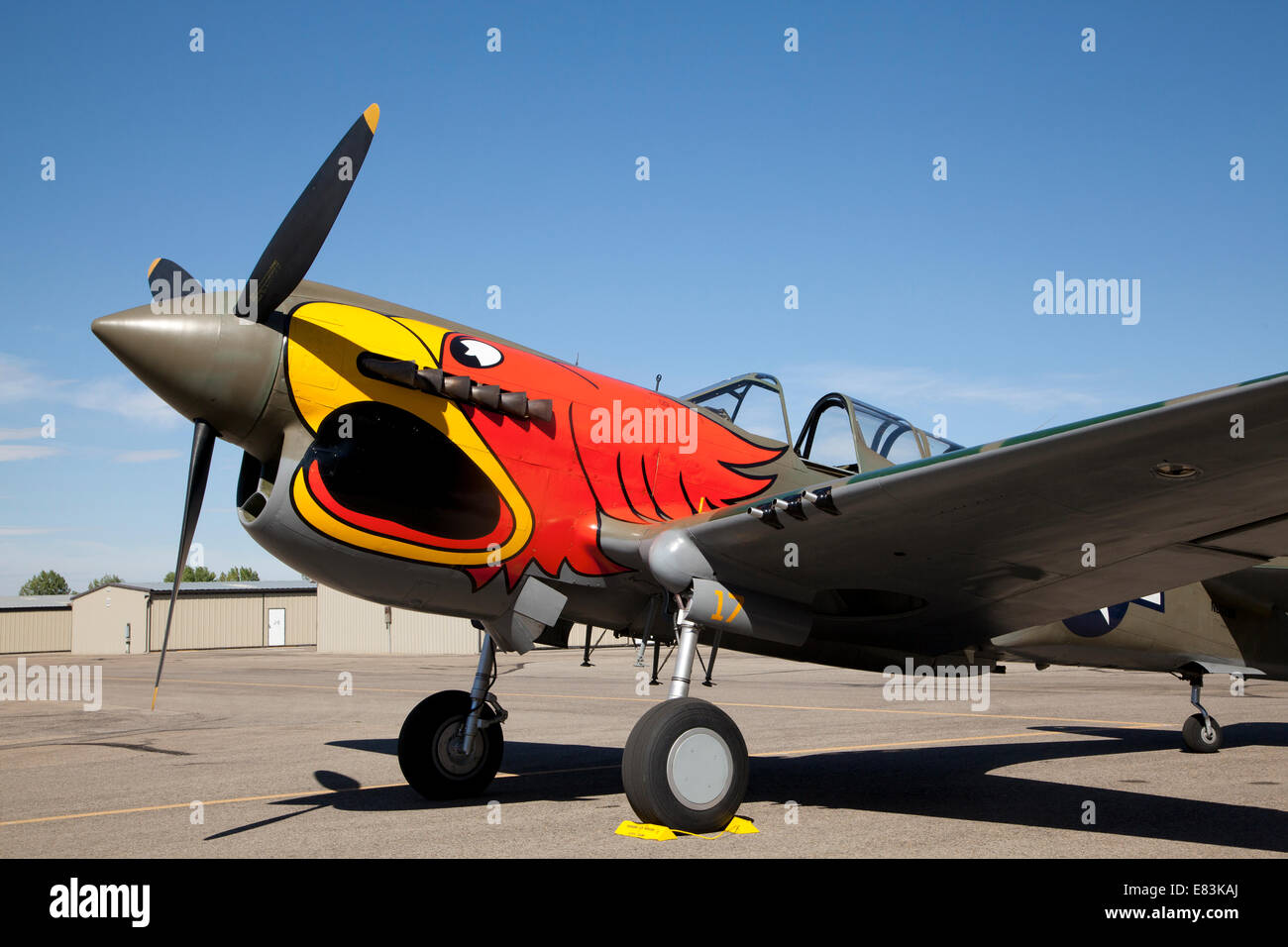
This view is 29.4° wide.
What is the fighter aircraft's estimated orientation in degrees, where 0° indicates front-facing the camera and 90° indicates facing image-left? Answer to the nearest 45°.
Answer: approximately 45°
